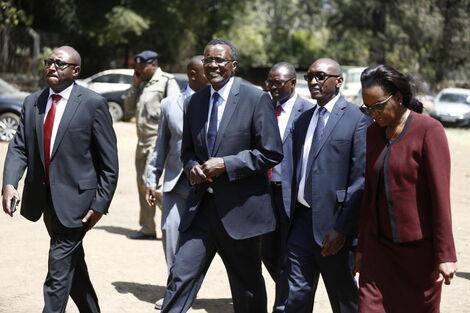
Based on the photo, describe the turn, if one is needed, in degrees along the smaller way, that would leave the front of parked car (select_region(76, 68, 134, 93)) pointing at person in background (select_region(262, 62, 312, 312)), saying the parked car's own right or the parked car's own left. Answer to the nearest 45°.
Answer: approximately 90° to the parked car's own left

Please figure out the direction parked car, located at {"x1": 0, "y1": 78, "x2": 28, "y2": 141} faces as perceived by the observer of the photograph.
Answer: facing to the right of the viewer

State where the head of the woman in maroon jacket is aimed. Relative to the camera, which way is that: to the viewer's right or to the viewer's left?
to the viewer's left

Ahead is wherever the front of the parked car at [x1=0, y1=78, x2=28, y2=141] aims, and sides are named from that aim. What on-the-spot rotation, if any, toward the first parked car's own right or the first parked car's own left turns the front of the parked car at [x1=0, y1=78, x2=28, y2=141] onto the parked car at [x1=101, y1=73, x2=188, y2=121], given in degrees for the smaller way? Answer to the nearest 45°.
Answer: approximately 45° to the first parked car's own left

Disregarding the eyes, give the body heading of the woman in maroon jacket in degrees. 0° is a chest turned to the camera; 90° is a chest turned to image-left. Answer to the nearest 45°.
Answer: approximately 45°

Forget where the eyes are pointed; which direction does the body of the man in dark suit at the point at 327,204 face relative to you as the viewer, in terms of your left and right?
facing the viewer and to the left of the viewer

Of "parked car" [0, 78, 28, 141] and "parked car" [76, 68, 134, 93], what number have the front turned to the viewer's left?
1

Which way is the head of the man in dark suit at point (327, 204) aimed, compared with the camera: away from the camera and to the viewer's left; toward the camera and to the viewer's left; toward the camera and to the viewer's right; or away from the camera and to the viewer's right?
toward the camera and to the viewer's left

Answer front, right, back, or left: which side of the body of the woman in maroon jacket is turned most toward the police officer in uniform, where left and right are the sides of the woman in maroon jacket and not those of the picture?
right

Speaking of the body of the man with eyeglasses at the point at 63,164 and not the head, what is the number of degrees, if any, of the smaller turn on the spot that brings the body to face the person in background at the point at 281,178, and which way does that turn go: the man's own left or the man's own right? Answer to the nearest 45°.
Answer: approximately 135° to the man's own left

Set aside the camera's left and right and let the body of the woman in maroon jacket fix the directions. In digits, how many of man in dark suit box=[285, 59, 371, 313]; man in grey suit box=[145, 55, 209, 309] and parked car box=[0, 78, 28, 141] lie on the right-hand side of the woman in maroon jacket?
3

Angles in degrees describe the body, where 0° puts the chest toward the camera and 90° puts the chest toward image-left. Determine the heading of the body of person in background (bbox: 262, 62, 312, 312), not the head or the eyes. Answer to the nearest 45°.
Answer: approximately 45°
